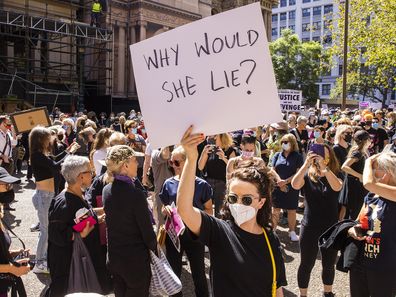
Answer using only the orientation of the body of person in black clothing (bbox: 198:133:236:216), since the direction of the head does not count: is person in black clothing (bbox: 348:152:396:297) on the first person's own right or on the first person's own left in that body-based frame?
on the first person's own left

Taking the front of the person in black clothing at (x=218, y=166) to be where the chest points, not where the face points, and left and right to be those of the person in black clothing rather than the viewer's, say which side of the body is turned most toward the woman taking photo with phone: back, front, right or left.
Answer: left

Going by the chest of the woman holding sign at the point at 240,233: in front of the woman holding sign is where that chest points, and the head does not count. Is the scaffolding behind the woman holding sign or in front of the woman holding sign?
behind

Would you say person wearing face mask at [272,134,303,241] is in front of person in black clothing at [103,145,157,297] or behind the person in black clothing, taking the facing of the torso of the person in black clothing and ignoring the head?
in front

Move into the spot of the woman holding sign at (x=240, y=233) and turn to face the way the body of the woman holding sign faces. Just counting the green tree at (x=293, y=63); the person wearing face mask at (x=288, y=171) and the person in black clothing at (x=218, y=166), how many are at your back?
3

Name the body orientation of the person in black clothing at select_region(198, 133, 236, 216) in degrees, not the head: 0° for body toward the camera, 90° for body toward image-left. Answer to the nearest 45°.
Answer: approximately 45°

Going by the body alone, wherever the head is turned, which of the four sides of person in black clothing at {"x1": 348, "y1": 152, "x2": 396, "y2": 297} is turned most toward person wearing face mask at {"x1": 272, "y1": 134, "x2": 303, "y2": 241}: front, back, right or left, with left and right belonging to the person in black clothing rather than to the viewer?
right

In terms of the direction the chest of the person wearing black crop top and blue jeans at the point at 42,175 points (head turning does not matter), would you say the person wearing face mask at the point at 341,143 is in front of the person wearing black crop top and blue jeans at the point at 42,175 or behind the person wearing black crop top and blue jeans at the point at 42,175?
in front

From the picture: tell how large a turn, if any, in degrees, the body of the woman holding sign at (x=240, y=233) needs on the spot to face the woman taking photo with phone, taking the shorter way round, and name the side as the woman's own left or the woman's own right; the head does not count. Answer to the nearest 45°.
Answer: approximately 135° to the woman's own left

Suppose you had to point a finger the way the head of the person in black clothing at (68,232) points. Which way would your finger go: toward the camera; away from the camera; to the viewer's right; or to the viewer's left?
to the viewer's right
